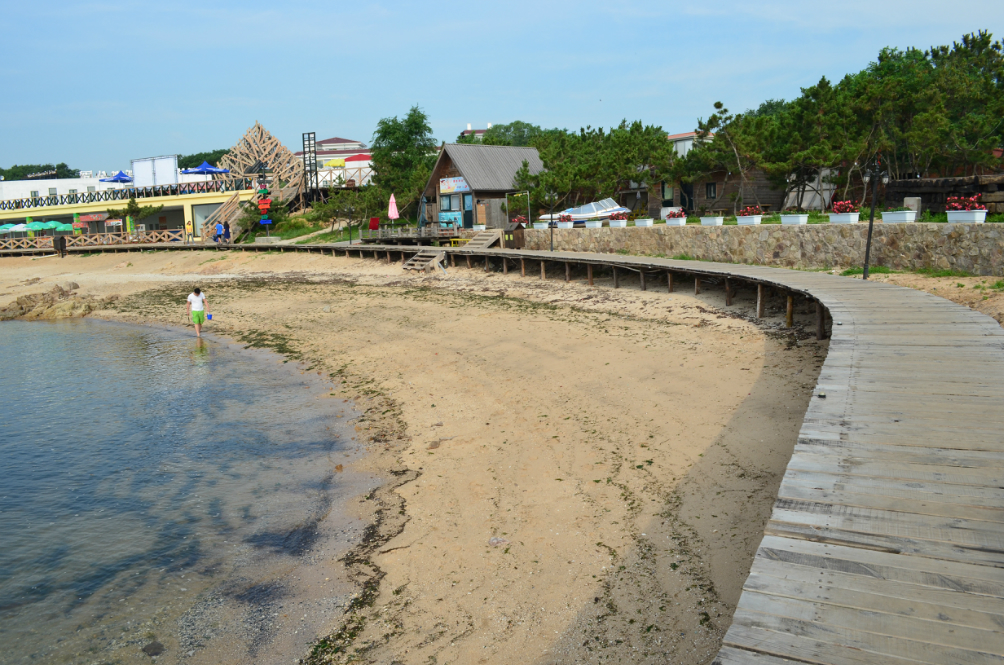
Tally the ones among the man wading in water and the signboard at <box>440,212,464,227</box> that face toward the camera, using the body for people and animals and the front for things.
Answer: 2

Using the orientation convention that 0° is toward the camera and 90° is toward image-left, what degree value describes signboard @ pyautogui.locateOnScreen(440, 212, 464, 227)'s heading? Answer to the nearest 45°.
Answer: approximately 0°
